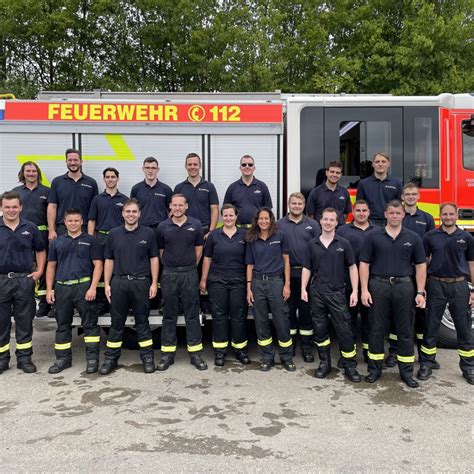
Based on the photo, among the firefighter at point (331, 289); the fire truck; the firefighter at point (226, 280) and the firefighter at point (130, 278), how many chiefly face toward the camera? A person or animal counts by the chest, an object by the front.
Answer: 3

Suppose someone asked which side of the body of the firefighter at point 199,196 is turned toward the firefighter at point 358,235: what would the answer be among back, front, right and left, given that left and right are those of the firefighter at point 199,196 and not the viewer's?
left

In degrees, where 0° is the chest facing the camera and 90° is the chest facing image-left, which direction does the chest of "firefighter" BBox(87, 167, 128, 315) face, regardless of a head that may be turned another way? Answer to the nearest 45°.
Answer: approximately 0°

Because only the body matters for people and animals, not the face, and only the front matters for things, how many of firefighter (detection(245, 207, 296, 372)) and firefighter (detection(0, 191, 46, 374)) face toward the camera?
2

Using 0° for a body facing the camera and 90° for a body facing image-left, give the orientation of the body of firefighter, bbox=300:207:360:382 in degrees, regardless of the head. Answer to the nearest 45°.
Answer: approximately 0°

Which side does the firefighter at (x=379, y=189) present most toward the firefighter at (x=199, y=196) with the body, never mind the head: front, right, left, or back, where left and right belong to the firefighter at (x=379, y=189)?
right

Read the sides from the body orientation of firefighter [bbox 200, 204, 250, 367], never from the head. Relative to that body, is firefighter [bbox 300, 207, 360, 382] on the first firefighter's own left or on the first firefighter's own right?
on the first firefighter's own left

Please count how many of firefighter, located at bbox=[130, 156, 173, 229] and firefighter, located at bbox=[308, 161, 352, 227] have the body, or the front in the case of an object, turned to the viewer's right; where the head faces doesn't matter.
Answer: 0

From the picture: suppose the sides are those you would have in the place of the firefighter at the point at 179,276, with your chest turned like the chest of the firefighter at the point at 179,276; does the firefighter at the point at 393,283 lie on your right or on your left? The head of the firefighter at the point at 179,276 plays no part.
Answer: on your left

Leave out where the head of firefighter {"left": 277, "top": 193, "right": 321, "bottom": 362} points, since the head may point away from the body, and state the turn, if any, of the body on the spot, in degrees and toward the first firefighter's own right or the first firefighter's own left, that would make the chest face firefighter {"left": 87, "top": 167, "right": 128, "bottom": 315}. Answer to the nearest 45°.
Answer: approximately 90° to the first firefighter's own right

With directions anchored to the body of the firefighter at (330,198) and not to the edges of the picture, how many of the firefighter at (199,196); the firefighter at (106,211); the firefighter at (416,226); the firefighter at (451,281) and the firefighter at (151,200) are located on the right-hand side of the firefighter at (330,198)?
3
